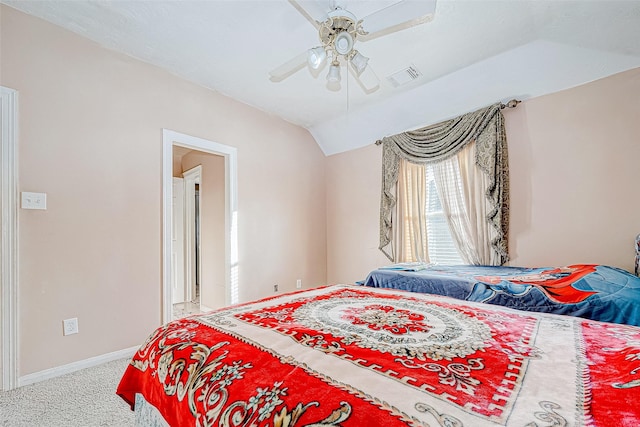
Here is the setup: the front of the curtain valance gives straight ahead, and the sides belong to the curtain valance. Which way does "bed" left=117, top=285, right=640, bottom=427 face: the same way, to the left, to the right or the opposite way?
to the right

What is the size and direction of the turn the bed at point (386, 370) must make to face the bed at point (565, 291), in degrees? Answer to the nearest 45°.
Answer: approximately 90° to its right

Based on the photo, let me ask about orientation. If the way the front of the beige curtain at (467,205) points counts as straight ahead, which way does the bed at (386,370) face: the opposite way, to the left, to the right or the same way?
to the right

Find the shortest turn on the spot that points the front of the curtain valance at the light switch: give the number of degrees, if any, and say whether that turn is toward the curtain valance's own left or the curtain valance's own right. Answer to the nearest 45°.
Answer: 0° — it already faces it

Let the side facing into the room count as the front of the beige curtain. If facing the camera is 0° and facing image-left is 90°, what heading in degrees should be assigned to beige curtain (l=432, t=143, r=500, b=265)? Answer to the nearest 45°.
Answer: approximately 45°

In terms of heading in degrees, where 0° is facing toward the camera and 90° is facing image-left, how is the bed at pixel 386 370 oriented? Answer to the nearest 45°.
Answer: approximately 135°

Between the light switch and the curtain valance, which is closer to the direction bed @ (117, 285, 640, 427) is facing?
the light switch

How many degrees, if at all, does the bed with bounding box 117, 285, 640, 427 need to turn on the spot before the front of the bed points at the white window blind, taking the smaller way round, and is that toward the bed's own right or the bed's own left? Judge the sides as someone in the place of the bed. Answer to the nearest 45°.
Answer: approximately 45° to the bed's own right

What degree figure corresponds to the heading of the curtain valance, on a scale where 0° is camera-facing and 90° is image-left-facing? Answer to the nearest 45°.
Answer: approximately 45°

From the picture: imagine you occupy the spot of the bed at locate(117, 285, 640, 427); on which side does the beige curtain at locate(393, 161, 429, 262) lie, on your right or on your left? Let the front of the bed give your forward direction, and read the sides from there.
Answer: on your right

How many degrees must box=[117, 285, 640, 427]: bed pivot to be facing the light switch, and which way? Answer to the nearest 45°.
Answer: approximately 45° to its left
